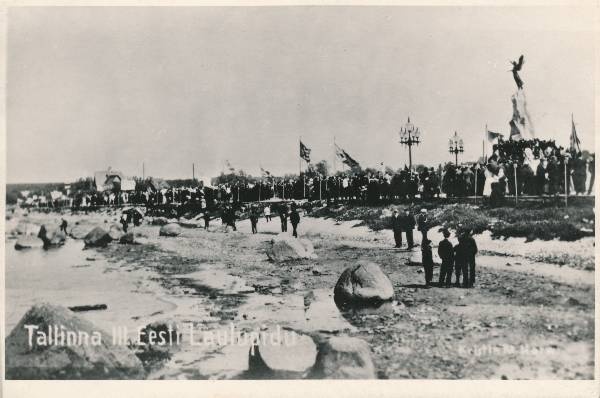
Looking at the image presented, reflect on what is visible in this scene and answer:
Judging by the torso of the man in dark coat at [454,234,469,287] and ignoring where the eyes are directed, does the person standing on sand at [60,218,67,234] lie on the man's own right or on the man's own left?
on the man's own left

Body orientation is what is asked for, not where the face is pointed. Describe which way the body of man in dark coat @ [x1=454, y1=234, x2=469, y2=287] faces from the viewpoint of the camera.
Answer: away from the camera

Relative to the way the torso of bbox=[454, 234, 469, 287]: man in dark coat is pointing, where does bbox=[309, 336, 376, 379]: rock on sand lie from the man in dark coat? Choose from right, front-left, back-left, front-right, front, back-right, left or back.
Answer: back-left

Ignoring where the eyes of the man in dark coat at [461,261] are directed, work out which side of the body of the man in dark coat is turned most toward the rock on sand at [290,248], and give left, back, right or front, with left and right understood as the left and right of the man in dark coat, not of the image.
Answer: left

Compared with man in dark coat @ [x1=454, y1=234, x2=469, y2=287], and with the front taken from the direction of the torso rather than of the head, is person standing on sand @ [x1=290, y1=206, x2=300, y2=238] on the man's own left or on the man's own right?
on the man's own left

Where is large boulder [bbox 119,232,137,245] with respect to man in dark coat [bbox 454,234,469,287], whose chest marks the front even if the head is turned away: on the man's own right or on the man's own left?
on the man's own left

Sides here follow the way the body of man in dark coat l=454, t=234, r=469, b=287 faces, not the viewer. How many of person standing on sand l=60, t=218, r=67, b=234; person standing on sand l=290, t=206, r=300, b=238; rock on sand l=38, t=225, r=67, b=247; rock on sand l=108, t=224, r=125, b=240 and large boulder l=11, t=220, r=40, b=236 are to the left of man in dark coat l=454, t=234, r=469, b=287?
5

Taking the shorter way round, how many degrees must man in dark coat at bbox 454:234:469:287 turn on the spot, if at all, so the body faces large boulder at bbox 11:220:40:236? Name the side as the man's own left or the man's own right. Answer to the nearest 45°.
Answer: approximately 90° to the man's own left

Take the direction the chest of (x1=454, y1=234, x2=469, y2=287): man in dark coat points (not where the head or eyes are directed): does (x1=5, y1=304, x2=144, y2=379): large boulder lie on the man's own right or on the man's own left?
on the man's own left

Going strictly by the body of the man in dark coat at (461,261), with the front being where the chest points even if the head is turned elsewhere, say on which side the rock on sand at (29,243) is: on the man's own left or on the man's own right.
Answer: on the man's own left
